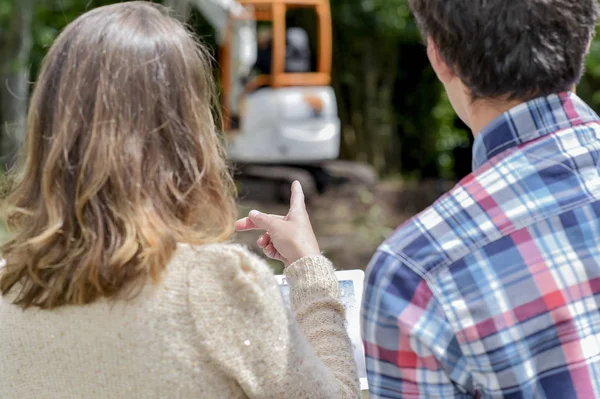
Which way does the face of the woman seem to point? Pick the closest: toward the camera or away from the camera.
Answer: away from the camera

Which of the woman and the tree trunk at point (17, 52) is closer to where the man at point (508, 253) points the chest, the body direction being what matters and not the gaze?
the tree trunk

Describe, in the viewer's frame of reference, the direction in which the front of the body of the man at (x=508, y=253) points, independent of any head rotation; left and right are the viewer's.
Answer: facing away from the viewer and to the left of the viewer

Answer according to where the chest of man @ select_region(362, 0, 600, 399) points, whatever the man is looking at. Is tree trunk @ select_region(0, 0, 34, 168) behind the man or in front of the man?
in front

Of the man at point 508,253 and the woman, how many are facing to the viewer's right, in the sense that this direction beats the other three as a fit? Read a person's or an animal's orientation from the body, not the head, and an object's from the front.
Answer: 0

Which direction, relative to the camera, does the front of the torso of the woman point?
away from the camera

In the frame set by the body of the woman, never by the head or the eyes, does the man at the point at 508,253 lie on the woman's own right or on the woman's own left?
on the woman's own right

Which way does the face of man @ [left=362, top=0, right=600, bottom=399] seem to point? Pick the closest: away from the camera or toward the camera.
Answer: away from the camera

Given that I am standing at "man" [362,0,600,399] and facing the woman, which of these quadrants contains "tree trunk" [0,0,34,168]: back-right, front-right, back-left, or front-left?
front-right

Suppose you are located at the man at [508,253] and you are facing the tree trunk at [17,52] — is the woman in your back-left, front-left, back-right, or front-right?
front-left

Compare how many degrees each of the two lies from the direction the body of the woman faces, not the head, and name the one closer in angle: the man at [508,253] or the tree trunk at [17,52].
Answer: the tree trunk

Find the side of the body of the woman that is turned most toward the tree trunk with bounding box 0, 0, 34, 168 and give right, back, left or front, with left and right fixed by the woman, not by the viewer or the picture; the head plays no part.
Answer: front

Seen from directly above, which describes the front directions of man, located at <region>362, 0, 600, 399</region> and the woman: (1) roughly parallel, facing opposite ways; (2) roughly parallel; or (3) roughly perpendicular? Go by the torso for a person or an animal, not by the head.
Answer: roughly parallel
